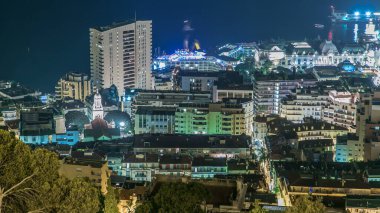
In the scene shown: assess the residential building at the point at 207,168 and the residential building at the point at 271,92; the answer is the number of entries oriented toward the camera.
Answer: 2

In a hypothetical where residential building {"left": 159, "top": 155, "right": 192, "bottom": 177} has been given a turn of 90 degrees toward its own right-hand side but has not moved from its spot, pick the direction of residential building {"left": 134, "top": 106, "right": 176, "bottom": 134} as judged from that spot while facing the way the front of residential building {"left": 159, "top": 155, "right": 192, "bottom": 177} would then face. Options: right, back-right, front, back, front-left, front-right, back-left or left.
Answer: right

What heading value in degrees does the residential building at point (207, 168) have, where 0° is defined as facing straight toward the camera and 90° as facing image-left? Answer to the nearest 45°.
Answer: approximately 0°

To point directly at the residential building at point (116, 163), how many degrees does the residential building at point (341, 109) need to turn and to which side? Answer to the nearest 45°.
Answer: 0° — it already faces it

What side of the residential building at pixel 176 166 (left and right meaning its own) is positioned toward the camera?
front

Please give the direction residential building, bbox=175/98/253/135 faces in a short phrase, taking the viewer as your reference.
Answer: facing the viewer

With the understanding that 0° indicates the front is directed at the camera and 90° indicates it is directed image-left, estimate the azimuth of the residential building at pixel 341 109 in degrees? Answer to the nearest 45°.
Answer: approximately 45°

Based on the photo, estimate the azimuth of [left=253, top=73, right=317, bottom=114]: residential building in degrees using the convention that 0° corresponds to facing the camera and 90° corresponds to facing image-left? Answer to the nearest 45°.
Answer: approximately 0°

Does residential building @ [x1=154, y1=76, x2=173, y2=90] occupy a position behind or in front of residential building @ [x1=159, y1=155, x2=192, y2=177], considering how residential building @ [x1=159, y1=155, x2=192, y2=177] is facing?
behind

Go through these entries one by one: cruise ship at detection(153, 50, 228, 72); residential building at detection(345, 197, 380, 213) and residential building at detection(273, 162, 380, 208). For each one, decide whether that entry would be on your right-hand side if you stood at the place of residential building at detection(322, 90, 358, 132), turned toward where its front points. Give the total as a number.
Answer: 1

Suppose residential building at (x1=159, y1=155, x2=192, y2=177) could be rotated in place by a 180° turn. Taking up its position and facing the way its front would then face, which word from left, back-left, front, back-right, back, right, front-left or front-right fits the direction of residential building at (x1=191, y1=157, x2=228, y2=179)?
right

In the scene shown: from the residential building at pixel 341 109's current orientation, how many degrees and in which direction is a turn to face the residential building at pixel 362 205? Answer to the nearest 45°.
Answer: approximately 45° to its left
